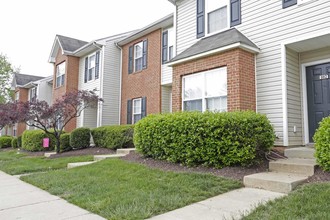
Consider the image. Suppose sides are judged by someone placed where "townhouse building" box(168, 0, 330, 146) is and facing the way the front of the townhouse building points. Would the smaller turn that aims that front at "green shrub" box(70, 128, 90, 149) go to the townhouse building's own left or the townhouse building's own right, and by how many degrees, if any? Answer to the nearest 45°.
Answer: approximately 45° to the townhouse building's own right

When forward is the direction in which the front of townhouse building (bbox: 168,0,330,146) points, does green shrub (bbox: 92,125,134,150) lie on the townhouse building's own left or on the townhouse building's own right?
on the townhouse building's own right

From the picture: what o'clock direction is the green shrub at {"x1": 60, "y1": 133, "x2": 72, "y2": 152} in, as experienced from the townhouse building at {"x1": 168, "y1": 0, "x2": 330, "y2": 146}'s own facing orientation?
The green shrub is roughly at 2 o'clock from the townhouse building.

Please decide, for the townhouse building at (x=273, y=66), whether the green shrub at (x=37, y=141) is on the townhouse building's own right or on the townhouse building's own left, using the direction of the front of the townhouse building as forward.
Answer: on the townhouse building's own right

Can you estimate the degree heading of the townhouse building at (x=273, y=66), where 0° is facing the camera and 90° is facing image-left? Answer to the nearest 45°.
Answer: approximately 45°

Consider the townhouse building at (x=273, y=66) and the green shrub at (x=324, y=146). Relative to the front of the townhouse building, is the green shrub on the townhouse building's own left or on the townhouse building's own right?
on the townhouse building's own left

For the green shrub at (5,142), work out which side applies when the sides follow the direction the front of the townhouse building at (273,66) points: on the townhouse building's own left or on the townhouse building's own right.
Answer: on the townhouse building's own right

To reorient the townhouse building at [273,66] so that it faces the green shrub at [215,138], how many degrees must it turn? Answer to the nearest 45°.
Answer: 0° — it already faces it
